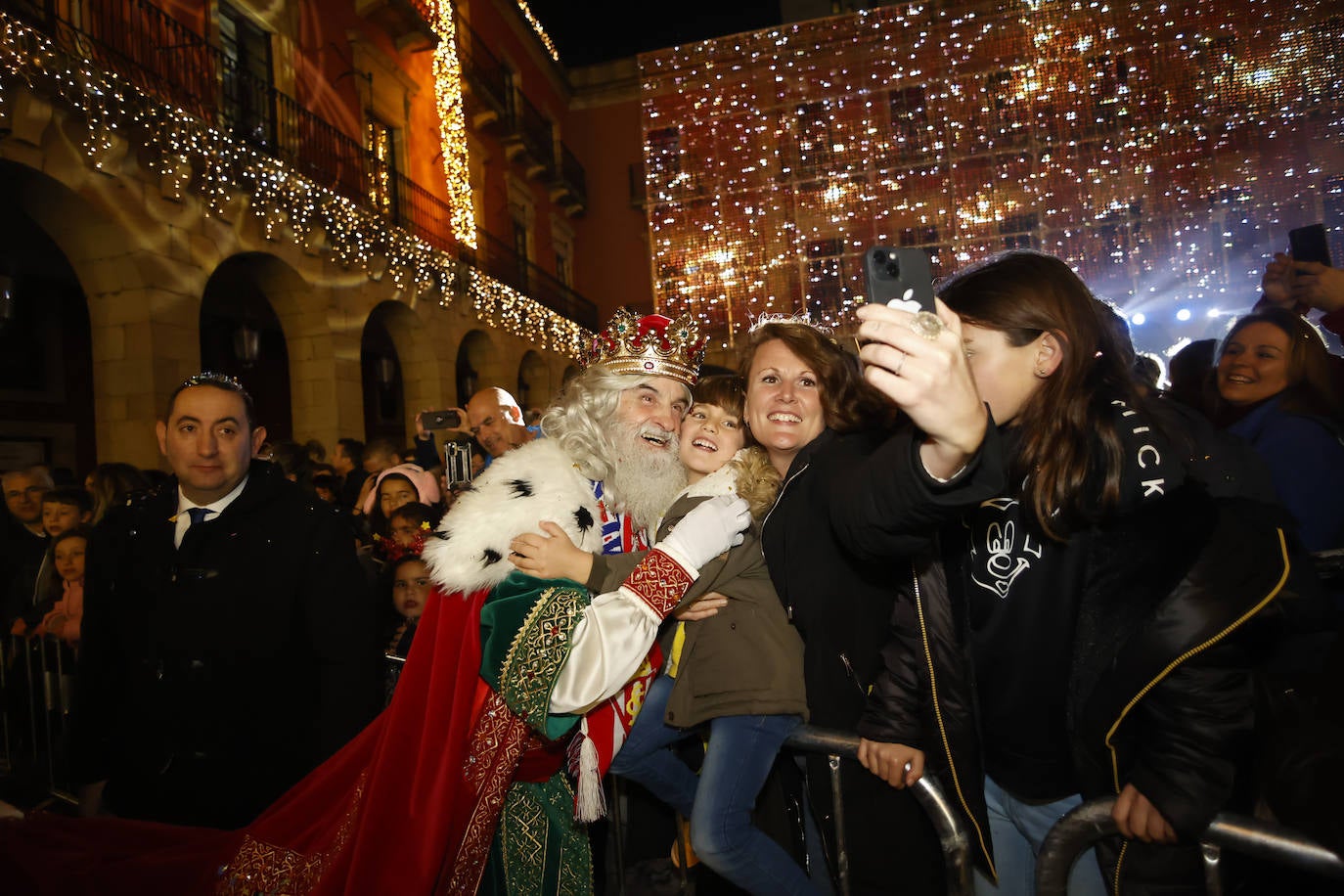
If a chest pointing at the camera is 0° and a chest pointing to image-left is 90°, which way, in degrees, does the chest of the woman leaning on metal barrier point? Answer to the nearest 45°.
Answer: approximately 45°

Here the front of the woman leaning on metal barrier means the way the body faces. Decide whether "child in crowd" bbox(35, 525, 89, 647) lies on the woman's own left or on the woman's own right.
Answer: on the woman's own right

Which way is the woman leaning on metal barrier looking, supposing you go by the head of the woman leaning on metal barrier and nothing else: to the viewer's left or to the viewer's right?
to the viewer's left

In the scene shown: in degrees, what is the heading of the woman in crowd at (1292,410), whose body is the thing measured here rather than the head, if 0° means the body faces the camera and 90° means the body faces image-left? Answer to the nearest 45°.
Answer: approximately 45°
